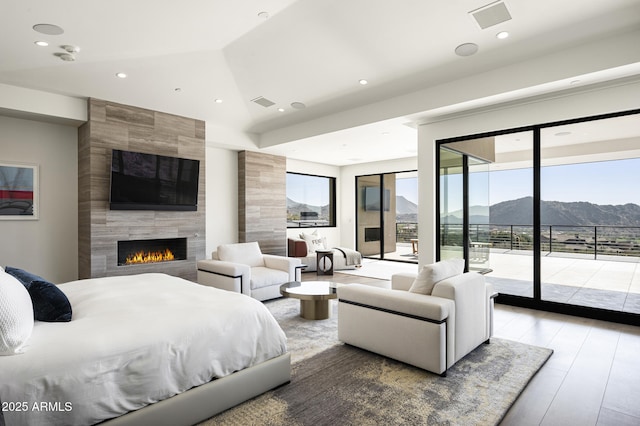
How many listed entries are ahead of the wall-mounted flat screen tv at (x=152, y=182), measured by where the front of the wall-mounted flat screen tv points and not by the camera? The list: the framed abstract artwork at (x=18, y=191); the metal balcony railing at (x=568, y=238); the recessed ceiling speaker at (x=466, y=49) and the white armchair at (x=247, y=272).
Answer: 3

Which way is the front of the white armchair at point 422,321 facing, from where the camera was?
facing away from the viewer and to the left of the viewer

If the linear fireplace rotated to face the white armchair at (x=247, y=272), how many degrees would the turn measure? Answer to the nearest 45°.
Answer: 0° — it already faces it

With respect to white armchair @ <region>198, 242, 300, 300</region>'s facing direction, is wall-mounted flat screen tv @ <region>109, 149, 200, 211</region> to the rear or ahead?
to the rear

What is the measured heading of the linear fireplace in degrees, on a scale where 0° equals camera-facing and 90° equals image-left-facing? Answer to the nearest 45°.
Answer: approximately 315°

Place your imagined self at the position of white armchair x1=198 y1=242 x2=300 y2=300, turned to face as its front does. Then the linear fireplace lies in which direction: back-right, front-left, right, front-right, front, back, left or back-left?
back

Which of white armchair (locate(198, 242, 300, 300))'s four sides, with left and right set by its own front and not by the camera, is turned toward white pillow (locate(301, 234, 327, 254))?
left

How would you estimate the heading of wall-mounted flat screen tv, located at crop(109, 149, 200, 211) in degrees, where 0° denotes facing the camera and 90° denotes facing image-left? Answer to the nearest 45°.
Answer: approximately 315°

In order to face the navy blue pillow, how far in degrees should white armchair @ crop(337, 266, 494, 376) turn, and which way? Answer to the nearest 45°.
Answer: approximately 90° to its left

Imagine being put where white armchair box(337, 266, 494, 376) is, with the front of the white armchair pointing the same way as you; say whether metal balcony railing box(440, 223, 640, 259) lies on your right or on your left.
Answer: on your right

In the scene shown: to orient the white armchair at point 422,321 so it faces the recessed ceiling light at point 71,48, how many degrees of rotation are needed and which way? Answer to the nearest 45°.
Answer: approximately 45° to its left

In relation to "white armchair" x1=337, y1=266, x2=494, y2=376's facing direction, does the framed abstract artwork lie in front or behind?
in front

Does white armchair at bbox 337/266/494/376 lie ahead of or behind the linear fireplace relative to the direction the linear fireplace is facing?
ahead

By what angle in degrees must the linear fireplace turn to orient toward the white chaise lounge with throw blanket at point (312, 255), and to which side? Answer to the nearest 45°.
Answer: approximately 45° to its left

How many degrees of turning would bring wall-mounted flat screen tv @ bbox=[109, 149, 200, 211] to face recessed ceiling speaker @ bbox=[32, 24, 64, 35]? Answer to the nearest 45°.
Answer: approximately 90° to its right
